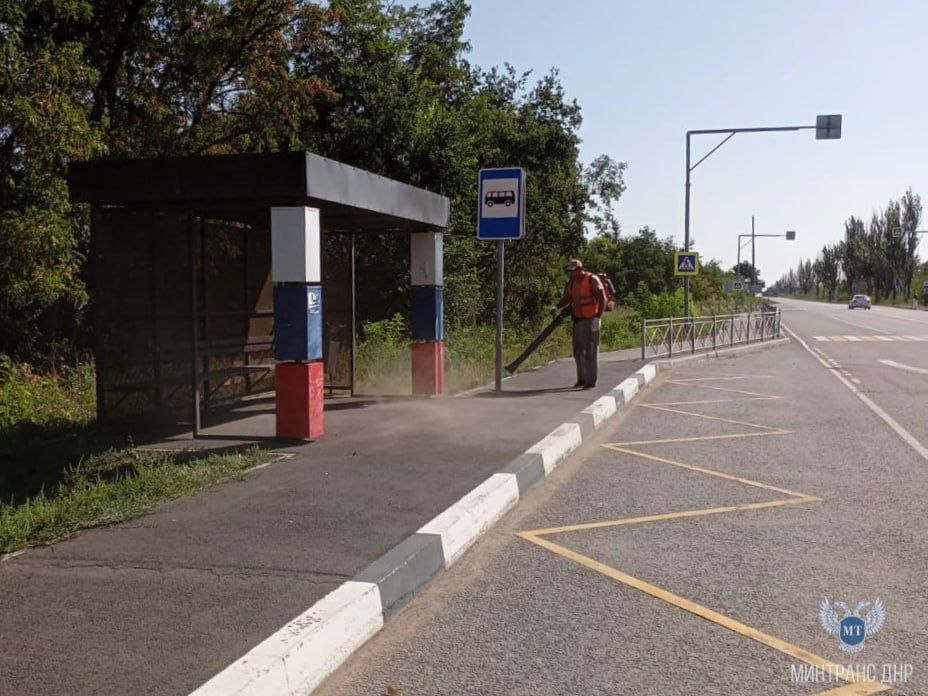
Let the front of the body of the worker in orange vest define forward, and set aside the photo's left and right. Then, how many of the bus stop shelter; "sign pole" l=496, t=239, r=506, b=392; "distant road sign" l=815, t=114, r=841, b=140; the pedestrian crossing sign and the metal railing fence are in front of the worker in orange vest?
2

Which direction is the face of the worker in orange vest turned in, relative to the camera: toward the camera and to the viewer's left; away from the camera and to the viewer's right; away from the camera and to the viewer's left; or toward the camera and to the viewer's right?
toward the camera and to the viewer's left

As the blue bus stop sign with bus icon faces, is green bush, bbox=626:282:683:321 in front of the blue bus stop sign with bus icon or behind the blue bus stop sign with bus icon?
behind

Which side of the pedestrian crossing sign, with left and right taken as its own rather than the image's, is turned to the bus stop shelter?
front

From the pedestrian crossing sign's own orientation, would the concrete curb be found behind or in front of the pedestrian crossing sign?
in front

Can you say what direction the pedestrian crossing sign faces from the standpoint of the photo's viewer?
facing the viewer

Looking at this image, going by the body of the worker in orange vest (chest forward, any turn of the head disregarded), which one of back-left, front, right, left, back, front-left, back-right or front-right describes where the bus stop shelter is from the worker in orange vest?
front

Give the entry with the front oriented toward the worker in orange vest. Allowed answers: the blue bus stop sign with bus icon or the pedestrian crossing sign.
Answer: the pedestrian crossing sign

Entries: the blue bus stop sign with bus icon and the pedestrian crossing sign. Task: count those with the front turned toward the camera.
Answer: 2

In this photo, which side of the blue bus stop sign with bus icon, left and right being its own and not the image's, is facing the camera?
front

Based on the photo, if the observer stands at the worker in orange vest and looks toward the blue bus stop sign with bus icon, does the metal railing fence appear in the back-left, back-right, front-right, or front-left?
back-right

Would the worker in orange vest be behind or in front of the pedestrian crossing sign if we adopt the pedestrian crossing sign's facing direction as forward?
in front
